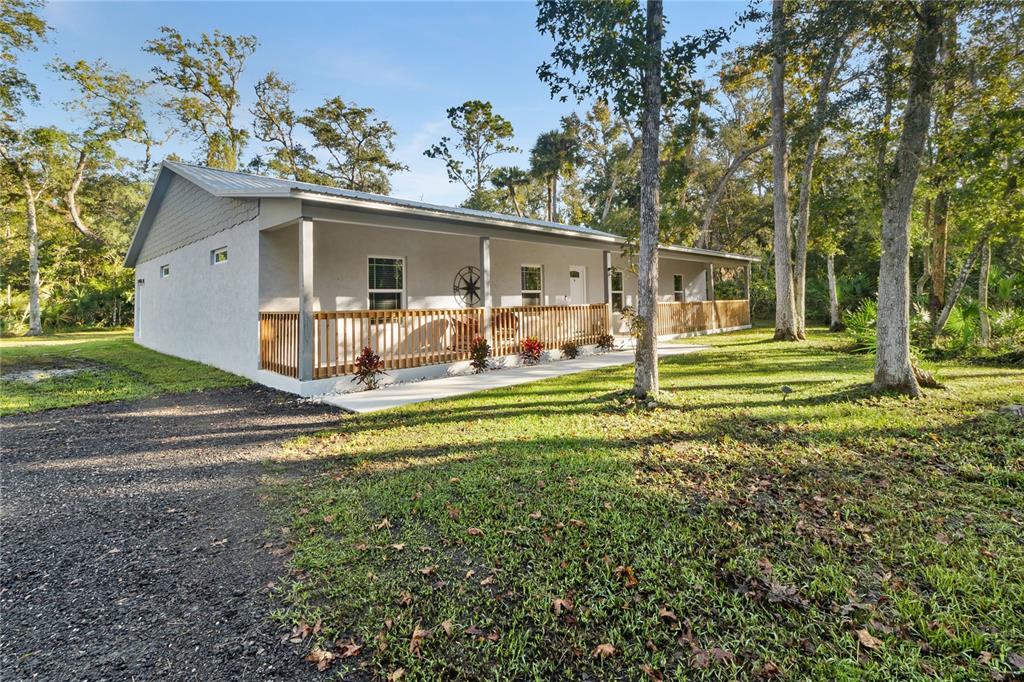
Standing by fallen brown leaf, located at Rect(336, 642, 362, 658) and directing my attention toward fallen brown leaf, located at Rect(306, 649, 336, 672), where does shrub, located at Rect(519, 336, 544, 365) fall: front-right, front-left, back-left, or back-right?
back-right

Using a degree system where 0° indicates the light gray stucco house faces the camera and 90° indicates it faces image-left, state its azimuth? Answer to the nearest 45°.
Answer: approximately 315°

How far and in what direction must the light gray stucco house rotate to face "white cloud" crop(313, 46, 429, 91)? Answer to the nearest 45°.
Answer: approximately 135° to its left

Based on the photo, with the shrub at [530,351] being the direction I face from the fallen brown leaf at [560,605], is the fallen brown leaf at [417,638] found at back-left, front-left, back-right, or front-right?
back-left

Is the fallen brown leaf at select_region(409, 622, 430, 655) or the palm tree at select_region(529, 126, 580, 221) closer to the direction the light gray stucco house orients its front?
the fallen brown leaf

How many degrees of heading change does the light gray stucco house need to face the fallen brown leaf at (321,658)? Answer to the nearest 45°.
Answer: approximately 45° to its right

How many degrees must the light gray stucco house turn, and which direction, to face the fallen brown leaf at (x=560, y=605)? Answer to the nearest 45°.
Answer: approximately 45° to its right

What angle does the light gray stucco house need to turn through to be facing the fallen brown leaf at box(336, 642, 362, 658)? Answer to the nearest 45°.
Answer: approximately 45° to its right

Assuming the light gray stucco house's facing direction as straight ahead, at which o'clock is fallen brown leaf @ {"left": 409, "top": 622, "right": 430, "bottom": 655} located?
The fallen brown leaf is roughly at 1 o'clock from the light gray stucco house.

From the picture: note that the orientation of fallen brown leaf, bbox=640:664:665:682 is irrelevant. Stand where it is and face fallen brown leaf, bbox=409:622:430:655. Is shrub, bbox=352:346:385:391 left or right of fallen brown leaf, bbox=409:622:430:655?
right
